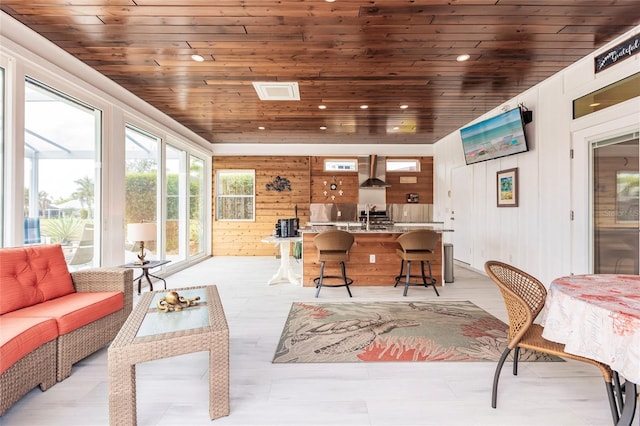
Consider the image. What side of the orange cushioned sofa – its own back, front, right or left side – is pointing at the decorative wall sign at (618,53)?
front

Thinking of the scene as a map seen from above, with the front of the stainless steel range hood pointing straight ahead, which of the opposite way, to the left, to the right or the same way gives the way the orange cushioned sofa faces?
to the left

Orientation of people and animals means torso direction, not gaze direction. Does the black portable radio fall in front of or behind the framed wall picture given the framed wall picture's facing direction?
in front

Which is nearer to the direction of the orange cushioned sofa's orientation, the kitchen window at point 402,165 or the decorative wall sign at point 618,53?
the decorative wall sign

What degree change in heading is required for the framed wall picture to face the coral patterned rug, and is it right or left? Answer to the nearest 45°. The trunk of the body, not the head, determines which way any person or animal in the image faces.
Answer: approximately 45° to its left

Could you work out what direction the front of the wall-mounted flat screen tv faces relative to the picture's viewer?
facing the viewer and to the left of the viewer

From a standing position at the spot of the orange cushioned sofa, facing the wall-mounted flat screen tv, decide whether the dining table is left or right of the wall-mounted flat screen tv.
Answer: right

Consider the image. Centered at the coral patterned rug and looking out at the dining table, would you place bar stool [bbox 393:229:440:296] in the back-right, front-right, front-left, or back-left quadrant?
back-left

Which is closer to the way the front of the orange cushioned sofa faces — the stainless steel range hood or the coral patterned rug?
the coral patterned rug

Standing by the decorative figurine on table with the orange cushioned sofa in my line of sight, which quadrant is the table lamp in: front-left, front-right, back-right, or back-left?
front-right

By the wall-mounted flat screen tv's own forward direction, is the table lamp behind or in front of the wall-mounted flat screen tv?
in front

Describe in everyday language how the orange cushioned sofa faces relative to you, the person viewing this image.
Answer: facing the viewer and to the right of the viewer

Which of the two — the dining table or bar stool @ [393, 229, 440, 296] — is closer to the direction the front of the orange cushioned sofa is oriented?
the dining table

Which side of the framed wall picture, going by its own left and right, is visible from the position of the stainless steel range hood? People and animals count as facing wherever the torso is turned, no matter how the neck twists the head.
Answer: right

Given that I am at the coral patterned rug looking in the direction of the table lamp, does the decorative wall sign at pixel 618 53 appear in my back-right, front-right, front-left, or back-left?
back-right

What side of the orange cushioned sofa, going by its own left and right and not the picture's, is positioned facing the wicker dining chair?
front

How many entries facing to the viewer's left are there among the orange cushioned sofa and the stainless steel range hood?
0

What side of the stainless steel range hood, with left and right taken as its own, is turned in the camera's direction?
front
